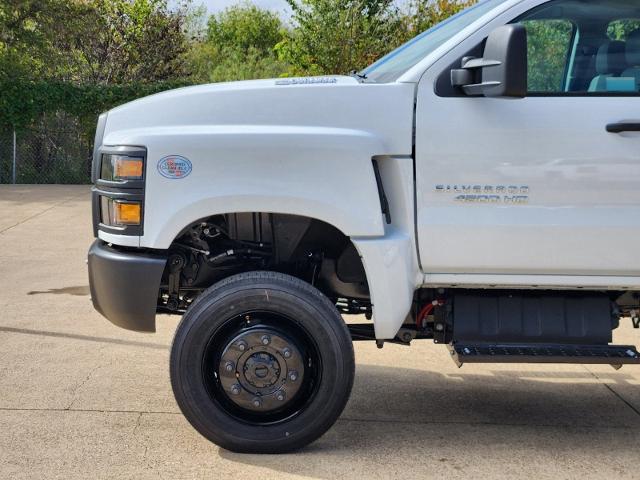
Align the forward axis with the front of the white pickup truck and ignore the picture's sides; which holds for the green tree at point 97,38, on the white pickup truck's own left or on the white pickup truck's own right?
on the white pickup truck's own right

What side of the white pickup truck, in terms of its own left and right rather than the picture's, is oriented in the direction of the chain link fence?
right

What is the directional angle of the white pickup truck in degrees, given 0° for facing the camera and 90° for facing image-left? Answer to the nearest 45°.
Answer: approximately 90°

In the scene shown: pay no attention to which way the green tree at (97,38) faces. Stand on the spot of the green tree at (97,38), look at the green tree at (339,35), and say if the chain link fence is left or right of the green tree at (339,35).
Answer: right
